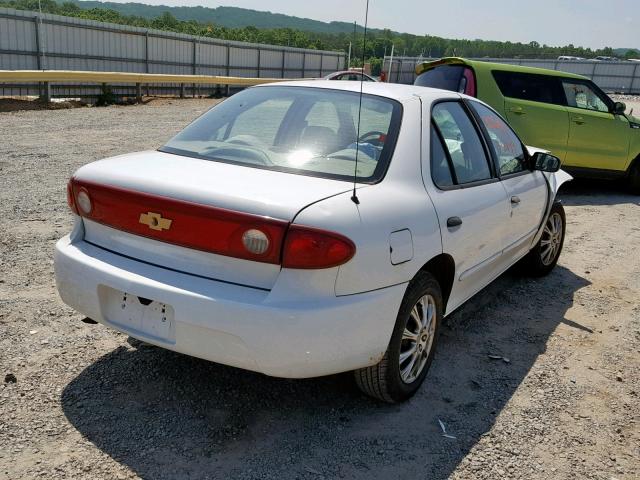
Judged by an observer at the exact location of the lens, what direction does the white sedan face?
facing away from the viewer and to the right of the viewer

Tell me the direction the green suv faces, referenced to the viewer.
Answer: facing away from the viewer and to the right of the viewer

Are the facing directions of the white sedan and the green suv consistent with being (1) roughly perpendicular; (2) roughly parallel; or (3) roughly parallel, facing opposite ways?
roughly parallel

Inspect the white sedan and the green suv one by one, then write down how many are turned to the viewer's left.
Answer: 0

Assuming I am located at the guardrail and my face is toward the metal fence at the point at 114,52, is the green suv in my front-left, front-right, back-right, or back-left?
back-right

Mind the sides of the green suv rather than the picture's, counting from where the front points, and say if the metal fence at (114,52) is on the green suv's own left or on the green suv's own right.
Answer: on the green suv's own left

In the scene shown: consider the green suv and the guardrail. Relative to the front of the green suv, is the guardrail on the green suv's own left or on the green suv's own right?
on the green suv's own left

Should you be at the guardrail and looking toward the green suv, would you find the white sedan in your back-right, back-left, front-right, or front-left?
front-right

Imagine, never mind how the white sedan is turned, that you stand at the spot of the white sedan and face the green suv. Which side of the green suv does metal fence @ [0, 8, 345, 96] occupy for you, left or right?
left

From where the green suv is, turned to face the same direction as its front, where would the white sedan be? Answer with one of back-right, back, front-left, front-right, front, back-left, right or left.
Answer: back-right
